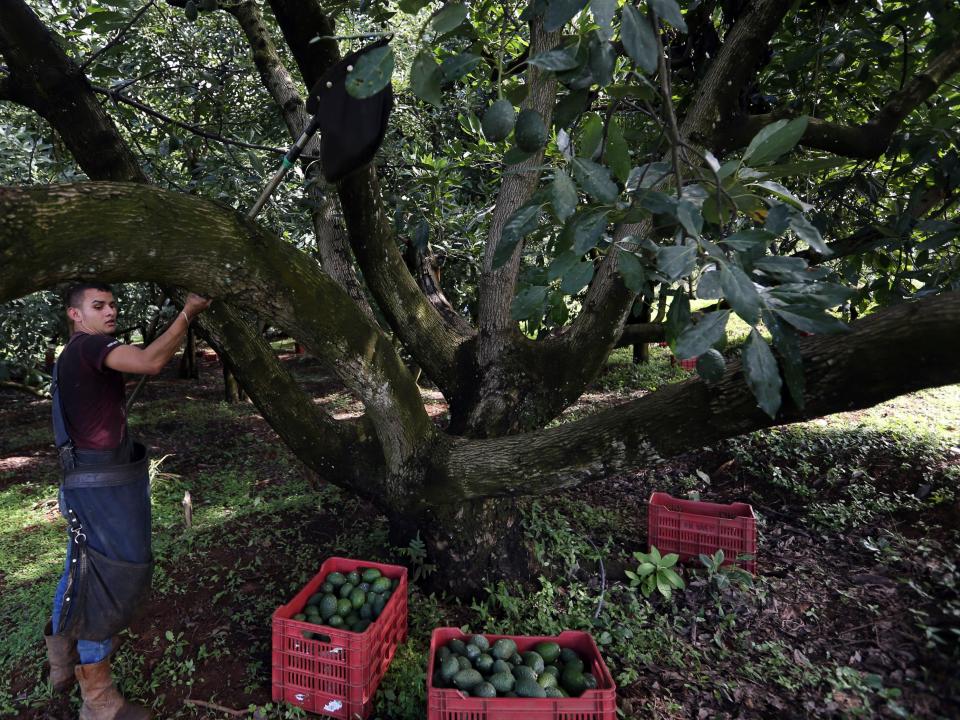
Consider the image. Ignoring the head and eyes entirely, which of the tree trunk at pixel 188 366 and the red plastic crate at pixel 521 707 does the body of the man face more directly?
the red plastic crate

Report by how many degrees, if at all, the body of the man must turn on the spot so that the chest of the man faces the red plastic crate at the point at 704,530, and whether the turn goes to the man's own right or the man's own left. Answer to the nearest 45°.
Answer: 0° — they already face it

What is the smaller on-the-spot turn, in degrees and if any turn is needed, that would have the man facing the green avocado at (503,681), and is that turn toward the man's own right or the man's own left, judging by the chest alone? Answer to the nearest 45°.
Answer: approximately 45° to the man's own right

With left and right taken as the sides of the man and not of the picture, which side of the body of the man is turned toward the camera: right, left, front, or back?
right

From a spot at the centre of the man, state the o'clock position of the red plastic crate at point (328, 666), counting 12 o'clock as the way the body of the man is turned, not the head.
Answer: The red plastic crate is roughly at 1 o'clock from the man.

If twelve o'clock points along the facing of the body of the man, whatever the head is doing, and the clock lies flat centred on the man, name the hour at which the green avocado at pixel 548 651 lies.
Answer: The green avocado is roughly at 1 o'clock from the man.

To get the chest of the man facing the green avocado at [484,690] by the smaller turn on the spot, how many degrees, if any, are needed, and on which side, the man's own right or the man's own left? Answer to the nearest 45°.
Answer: approximately 45° to the man's own right
